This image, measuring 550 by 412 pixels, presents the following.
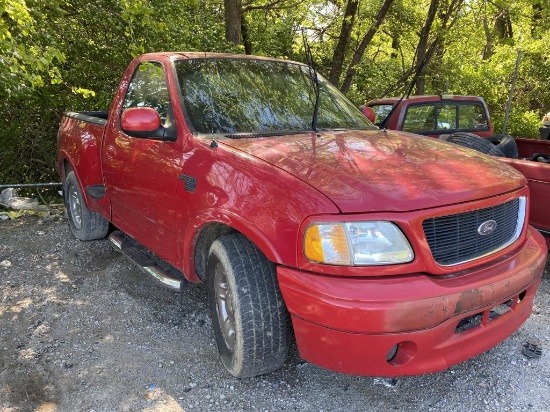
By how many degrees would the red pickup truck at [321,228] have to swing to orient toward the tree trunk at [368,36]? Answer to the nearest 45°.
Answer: approximately 135° to its left

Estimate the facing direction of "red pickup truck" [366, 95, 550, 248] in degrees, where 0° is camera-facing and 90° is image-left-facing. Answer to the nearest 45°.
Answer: approximately 135°

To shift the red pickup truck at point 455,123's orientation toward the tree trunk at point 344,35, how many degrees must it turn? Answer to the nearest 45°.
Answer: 0° — it already faces it

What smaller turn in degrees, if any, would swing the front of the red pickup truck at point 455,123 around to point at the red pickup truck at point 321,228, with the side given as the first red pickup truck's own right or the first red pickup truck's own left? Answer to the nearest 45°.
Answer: approximately 135° to the first red pickup truck's own left

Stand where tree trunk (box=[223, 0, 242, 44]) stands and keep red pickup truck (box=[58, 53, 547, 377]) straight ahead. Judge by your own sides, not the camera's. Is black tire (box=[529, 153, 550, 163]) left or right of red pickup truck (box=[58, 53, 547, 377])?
left

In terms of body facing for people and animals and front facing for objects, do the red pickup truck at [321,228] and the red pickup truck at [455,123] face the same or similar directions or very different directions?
very different directions

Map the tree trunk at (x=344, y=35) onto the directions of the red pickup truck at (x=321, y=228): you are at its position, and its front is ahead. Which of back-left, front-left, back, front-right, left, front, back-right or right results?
back-left

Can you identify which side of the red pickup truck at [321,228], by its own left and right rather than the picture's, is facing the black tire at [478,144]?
left

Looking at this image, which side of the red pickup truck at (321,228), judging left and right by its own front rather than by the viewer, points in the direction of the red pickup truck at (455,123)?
left

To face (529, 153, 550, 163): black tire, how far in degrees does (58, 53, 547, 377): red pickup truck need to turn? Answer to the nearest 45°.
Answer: approximately 90° to its left

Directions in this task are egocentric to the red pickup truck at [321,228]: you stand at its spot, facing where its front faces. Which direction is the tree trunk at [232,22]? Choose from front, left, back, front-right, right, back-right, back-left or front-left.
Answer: back-left

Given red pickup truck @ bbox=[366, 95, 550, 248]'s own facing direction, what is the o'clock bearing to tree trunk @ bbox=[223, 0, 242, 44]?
The tree trunk is roughly at 11 o'clock from the red pickup truck.
